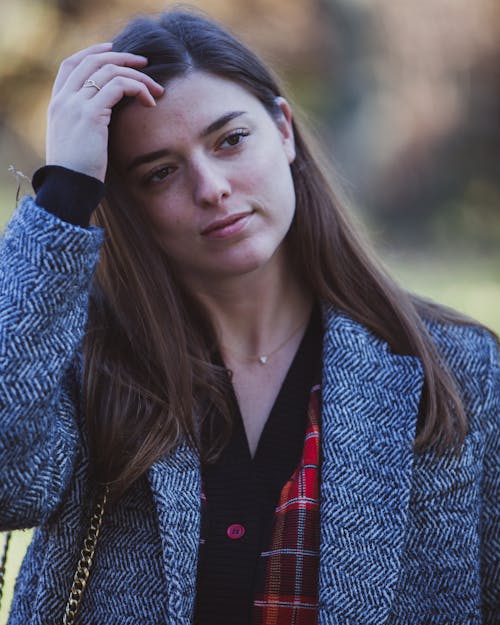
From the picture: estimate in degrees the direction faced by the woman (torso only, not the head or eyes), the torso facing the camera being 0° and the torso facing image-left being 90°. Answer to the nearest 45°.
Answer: approximately 0°
